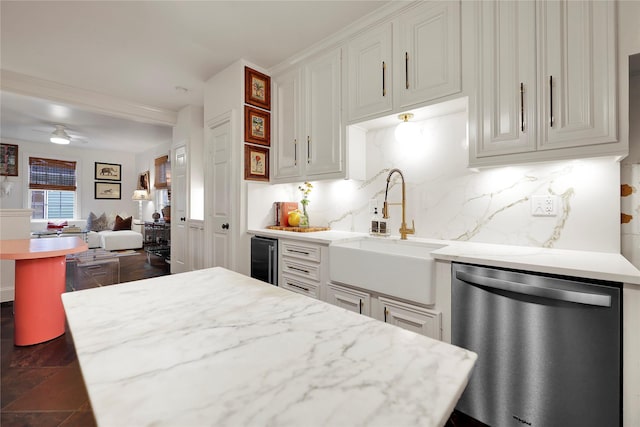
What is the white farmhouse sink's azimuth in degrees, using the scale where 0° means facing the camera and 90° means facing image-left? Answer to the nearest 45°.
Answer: approximately 45°

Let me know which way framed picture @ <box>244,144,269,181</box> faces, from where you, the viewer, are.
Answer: facing the viewer and to the right of the viewer

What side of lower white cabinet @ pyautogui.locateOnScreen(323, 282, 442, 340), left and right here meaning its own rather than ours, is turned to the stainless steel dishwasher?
left

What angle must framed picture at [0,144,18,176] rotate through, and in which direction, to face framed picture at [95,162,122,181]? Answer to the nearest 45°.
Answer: approximately 90° to its left

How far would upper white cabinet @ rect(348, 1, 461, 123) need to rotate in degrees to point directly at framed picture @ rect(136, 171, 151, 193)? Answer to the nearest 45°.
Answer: approximately 90° to its right

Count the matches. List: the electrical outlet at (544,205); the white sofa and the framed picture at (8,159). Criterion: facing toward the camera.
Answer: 3

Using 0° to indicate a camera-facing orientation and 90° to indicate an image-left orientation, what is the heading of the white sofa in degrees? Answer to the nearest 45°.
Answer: approximately 0°

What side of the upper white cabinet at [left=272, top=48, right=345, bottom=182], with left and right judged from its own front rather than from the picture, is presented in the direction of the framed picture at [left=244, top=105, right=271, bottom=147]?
right

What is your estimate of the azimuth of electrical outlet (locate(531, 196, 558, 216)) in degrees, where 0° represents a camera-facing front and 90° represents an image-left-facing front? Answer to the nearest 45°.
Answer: approximately 0°

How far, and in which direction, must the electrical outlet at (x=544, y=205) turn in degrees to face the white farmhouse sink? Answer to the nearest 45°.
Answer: approximately 45° to its right

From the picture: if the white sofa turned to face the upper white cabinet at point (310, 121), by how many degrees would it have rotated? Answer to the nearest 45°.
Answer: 0° — it already faces it
